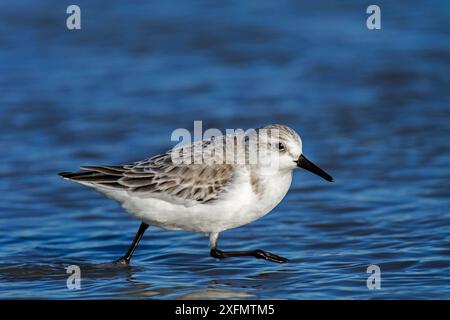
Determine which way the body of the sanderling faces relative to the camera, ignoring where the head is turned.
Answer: to the viewer's right
